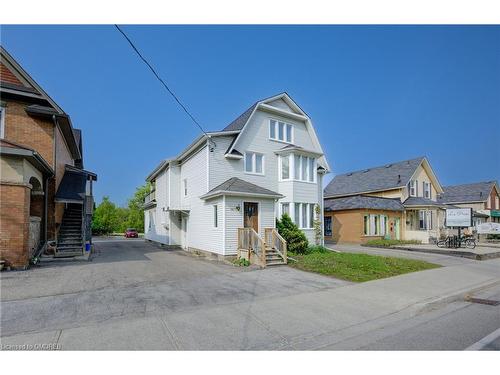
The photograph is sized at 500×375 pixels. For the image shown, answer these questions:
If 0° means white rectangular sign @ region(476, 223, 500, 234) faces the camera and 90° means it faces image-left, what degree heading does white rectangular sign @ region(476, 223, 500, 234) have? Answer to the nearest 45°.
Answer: approximately 0°

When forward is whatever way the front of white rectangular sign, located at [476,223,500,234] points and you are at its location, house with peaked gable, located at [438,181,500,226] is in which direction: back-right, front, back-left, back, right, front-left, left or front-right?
back

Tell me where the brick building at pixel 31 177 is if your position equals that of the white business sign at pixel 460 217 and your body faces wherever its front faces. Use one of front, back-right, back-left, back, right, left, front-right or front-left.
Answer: front-right

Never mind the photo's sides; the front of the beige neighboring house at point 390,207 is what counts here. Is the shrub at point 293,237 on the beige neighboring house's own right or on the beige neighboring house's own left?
on the beige neighboring house's own right

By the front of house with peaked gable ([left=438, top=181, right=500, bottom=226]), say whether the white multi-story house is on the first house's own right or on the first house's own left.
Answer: on the first house's own right

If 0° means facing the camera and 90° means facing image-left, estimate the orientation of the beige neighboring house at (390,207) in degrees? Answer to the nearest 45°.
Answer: approximately 315°

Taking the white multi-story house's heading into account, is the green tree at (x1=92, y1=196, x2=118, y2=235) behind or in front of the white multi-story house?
behind
